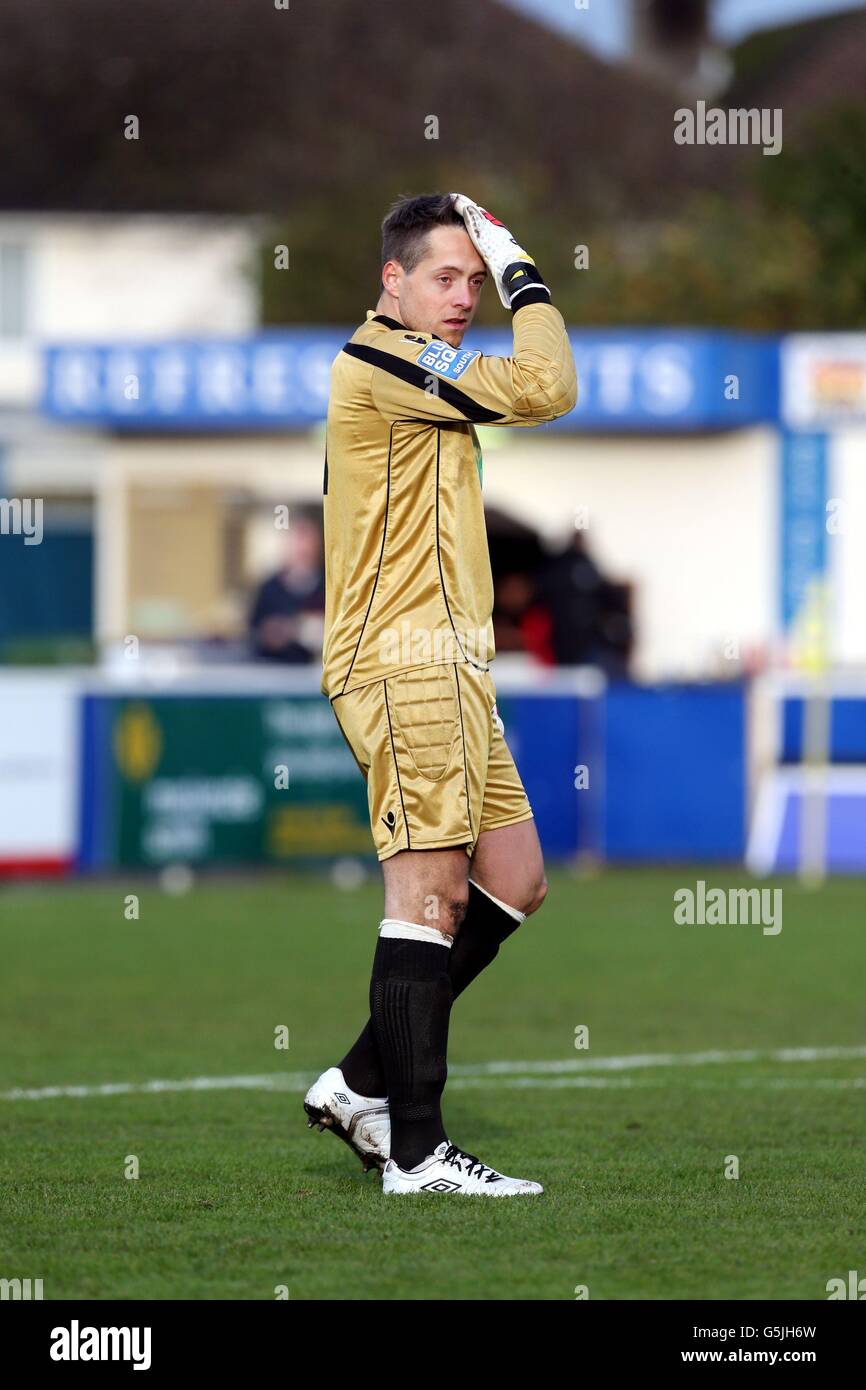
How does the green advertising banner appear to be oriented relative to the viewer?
toward the camera

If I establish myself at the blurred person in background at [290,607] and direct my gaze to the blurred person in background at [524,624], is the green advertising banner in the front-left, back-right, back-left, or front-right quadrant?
back-right

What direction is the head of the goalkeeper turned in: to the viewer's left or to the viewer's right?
to the viewer's right

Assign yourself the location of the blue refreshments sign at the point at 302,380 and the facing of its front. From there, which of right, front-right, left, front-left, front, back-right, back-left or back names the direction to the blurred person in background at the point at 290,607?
front

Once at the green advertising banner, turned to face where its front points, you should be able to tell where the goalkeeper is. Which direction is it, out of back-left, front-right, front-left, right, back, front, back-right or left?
front

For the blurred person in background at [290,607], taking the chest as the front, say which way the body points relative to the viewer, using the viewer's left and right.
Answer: facing the viewer

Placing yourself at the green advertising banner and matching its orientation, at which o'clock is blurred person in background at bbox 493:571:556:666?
The blurred person in background is roughly at 7 o'clock from the green advertising banner.

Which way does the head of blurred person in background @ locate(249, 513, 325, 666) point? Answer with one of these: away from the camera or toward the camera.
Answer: toward the camera

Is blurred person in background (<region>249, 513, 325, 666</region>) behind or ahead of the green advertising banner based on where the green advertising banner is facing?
behind
